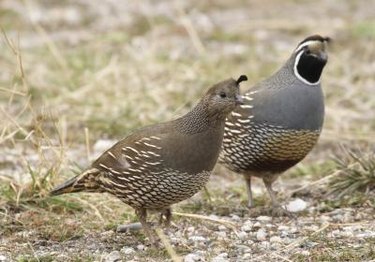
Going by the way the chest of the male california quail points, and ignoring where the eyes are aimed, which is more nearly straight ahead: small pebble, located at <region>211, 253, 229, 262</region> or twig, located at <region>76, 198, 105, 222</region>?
the small pebble

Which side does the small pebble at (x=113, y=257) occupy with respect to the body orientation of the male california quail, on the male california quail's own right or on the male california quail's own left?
on the male california quail's own right

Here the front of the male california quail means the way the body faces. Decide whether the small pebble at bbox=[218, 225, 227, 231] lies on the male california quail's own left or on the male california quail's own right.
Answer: on the male california quail's own right

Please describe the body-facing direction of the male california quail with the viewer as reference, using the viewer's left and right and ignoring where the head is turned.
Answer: facing the viewer and to the right of the viewer

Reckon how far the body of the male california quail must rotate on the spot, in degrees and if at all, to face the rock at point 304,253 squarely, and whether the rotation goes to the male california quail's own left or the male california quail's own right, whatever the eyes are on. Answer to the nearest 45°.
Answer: approximately 45° to the male california quail's own right

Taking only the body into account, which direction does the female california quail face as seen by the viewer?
to the viewer's right

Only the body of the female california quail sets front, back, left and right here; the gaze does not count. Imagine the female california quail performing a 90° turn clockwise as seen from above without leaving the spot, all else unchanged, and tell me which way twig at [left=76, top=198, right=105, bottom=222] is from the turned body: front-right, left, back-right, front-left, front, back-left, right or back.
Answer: back-right

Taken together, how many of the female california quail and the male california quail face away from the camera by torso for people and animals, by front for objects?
0
